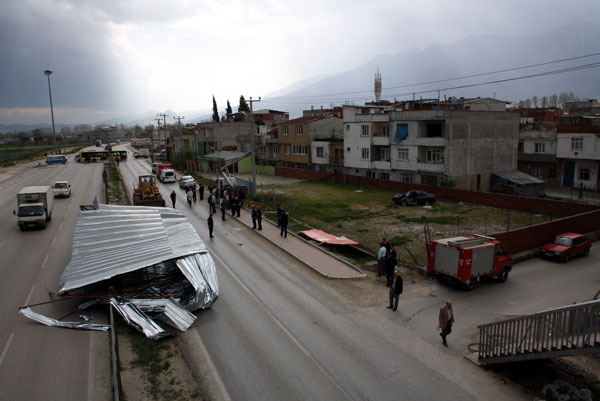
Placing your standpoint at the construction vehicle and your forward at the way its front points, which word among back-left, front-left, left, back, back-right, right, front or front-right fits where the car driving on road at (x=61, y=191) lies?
back-right

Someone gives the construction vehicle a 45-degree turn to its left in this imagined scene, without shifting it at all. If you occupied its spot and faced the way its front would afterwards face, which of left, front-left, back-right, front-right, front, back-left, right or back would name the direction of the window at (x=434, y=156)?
front-left

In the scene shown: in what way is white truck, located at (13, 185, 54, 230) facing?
toward the camera

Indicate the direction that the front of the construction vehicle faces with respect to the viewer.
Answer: facing the viewer

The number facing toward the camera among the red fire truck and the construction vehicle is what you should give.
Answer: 1

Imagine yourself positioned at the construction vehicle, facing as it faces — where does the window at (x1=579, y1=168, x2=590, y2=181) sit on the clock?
The window is roughly at 9 o'clock from the construction vehicle.

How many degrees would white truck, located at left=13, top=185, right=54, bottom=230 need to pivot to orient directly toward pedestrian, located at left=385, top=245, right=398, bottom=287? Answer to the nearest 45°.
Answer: approximately 45° to its left

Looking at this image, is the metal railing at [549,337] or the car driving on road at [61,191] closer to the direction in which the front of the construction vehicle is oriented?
the metal railing

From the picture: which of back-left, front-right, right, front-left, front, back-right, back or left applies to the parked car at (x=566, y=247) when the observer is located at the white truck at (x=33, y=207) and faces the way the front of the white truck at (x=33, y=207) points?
front-left

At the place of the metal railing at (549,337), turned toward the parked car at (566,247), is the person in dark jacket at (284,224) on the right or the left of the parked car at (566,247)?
left

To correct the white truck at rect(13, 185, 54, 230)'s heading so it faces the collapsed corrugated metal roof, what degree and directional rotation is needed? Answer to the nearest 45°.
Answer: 0° — it already faces it

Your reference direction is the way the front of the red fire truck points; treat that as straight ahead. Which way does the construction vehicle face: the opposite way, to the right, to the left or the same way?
to the right

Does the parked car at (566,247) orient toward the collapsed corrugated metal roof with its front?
yes

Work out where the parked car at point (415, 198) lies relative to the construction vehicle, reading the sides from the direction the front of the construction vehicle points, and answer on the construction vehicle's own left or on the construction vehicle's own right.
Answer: on the construction vehicle's own left

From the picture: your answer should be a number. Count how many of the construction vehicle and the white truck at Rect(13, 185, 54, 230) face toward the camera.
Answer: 2

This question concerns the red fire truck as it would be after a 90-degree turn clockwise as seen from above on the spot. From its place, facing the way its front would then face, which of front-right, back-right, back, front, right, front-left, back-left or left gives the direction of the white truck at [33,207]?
back-right
